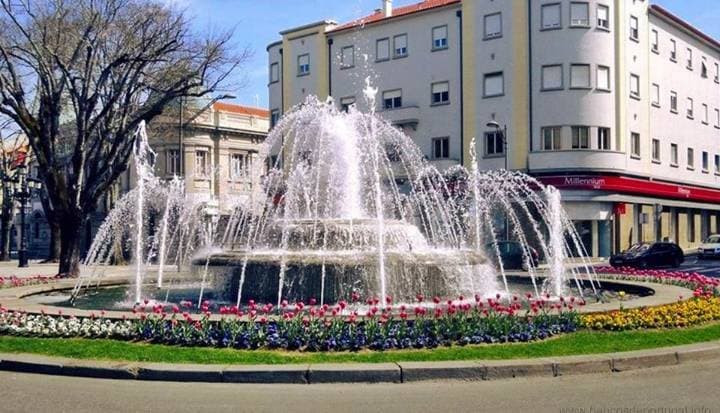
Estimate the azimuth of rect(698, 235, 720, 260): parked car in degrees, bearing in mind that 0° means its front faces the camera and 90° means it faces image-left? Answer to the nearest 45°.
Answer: approximately 45°
